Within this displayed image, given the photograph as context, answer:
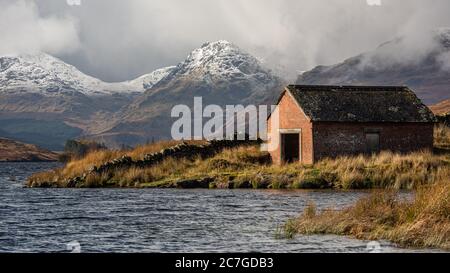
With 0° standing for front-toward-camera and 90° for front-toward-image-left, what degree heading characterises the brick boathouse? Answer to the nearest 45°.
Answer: approximately 45°
